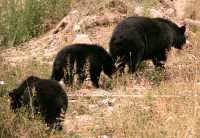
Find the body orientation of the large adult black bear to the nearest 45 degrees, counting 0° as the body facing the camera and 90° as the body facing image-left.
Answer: approximately 225°
